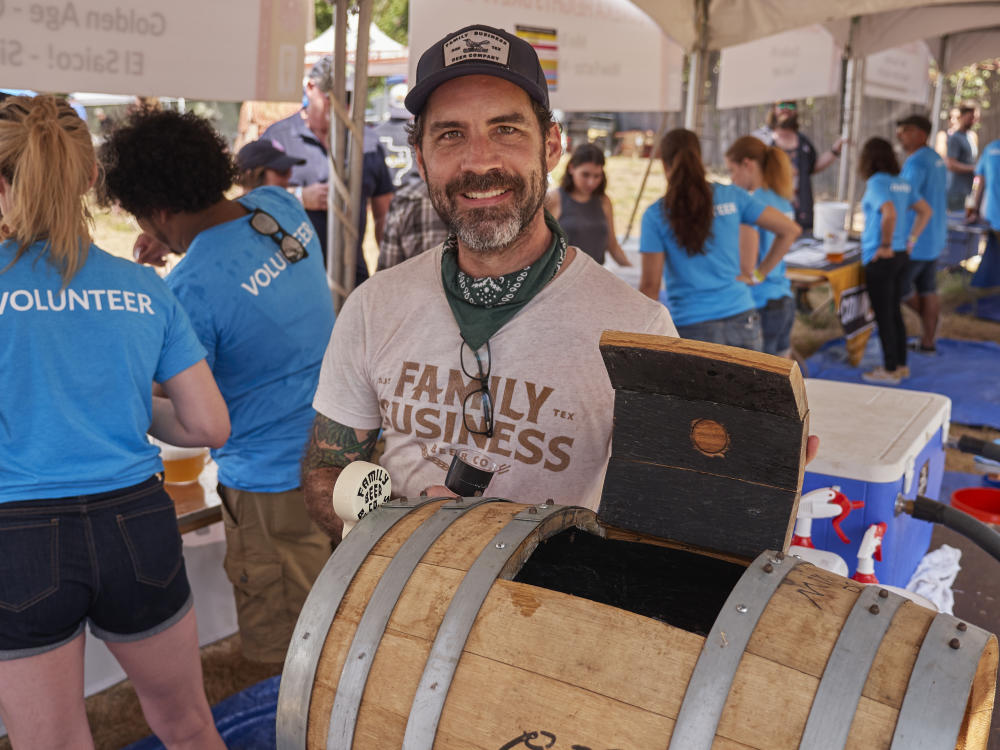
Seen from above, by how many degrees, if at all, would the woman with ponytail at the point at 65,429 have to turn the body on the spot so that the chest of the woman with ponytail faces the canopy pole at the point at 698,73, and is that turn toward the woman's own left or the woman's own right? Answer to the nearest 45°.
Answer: approximately 45° to the woman's own right

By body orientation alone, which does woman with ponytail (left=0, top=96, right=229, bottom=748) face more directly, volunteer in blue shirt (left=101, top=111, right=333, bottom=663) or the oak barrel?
the volunteer in blue shirt

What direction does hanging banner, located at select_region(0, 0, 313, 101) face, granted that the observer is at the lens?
facing away from the viewer

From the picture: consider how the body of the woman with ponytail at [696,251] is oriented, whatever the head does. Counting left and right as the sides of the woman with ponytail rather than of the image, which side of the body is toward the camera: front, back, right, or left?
back

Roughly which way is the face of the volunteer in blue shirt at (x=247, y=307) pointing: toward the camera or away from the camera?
away from the camera

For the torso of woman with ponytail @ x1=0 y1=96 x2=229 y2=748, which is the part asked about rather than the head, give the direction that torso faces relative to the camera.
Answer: away from the camera

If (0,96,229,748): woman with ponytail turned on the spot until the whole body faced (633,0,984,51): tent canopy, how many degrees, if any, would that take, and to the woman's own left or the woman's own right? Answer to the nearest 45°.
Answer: approximately 45° to the woman's own right

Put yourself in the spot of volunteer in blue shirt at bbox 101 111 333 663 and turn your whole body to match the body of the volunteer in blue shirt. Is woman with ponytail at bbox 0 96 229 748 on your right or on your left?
on your left

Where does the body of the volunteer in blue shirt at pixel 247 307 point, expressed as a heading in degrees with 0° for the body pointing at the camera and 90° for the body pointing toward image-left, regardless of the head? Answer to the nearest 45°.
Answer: approximately 135°
